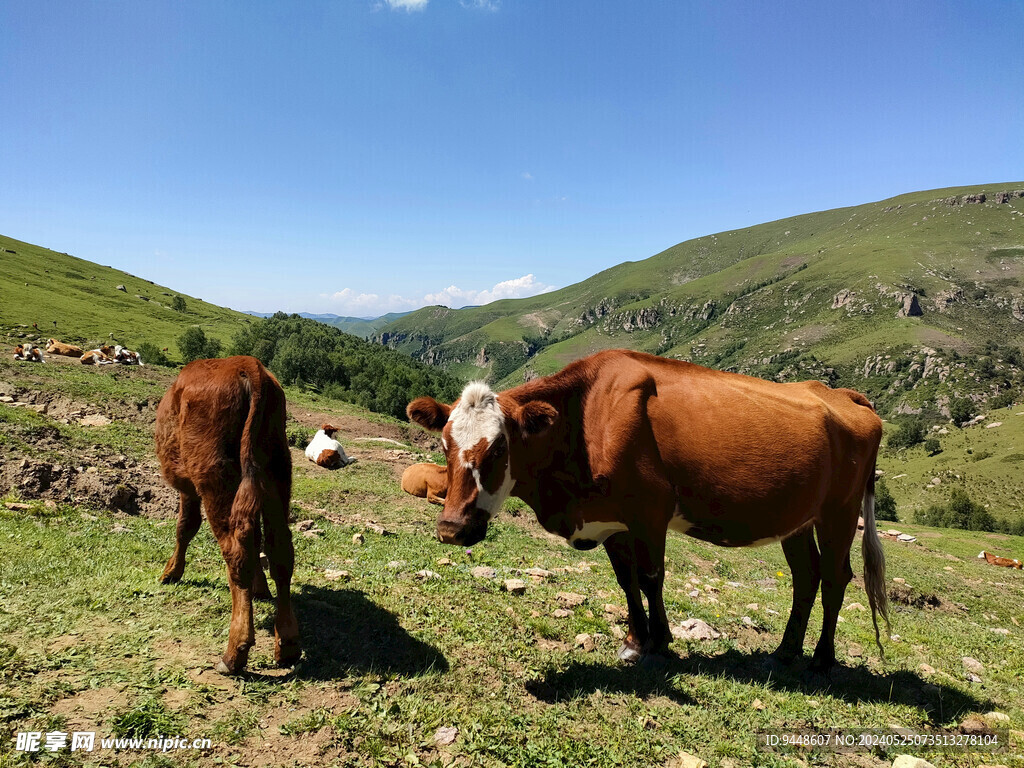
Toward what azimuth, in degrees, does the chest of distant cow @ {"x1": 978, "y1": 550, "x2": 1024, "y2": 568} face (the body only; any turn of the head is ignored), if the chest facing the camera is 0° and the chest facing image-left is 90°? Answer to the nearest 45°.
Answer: approximately 90°

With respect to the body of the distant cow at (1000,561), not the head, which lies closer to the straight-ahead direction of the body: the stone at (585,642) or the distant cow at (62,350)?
the distant cow

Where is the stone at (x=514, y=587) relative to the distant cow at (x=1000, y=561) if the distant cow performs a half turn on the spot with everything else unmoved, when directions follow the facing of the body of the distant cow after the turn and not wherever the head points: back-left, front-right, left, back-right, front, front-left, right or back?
right

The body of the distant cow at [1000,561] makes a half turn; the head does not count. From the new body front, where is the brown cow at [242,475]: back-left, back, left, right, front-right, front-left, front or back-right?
right

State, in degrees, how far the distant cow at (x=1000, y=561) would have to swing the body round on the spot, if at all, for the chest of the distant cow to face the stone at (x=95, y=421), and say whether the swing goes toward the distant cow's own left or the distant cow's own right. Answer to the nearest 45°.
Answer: approximately 45° to the distant cow's own left

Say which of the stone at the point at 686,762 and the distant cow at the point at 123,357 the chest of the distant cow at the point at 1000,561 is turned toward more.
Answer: the distant cow

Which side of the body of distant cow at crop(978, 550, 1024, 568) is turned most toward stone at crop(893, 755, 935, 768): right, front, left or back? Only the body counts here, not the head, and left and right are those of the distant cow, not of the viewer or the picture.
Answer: left

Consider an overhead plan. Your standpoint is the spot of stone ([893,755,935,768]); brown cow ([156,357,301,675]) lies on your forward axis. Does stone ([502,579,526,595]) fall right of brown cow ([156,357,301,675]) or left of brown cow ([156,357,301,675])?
right

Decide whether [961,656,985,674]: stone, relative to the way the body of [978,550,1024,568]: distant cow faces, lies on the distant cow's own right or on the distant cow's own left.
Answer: on the distant cow's own left

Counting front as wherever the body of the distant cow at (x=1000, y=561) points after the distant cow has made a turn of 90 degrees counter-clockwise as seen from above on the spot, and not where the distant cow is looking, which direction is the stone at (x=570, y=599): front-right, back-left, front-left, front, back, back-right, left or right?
front

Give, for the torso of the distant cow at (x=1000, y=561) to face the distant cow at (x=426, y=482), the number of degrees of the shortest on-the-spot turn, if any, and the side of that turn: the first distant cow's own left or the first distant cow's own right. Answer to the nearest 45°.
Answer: approximately 45° to the first distant cow's own left
